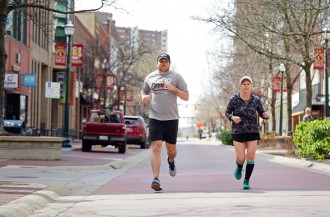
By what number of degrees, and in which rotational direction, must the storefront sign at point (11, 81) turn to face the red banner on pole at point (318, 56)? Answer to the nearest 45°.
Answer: approximately 45° to its left

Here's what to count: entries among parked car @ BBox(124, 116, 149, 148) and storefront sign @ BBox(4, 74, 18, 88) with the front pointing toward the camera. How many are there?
1

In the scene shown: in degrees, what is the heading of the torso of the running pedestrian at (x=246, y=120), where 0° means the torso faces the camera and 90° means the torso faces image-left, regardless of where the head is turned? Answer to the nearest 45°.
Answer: approximately 0°

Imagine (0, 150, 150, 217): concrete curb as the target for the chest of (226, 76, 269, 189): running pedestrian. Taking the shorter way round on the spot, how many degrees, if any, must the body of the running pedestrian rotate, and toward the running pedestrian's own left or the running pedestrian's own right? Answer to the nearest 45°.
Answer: approximately 45° to the running pedestrian's own right
